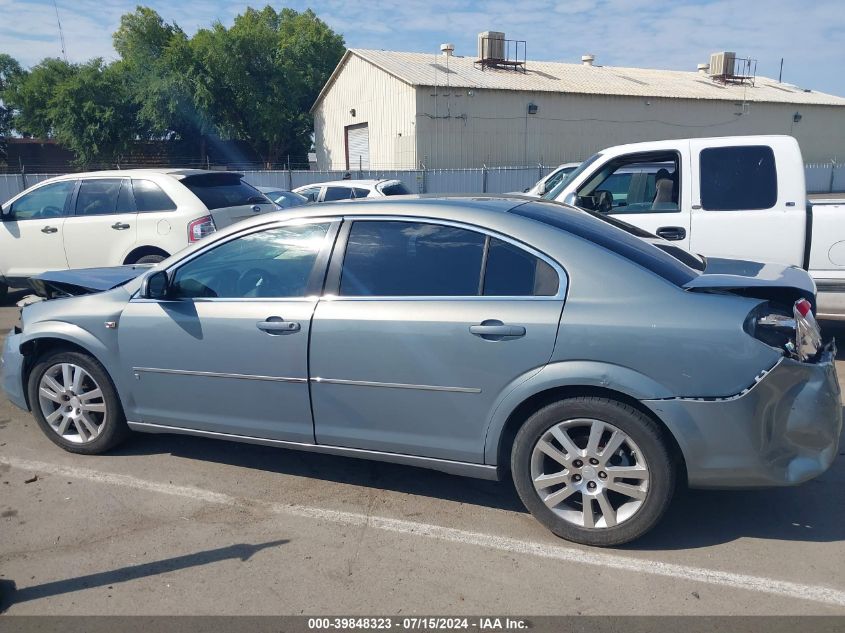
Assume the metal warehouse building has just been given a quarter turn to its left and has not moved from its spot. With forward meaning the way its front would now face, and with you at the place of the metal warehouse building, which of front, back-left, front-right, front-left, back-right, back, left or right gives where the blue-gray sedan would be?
front-right

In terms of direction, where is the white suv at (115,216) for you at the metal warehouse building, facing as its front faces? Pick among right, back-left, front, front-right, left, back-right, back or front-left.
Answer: front-left

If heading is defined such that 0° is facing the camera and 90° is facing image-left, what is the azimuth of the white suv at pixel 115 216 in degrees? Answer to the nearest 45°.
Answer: approximately 135°

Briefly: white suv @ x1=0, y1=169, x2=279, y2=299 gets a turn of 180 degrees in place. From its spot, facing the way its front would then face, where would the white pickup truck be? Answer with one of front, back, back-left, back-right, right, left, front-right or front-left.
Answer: front

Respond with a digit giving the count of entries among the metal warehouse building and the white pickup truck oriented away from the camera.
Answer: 0

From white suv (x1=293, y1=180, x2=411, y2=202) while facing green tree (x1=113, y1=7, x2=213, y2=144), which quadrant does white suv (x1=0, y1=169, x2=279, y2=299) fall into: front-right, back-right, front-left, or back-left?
back-left

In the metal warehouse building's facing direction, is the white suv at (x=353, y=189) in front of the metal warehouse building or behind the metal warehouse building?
in front

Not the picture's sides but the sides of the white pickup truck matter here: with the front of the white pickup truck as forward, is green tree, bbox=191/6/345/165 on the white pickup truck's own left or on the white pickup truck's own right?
on the white pickup truck's own right

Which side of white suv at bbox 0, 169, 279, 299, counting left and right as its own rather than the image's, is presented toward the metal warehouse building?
right

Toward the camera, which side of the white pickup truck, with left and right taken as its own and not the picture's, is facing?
left

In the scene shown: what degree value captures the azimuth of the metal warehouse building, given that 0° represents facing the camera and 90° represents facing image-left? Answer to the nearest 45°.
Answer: approximately 45°

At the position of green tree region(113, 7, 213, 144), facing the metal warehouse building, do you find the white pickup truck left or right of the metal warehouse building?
right

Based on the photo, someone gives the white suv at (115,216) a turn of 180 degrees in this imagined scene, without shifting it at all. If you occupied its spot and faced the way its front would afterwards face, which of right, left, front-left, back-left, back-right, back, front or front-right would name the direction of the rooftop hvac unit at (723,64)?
left
